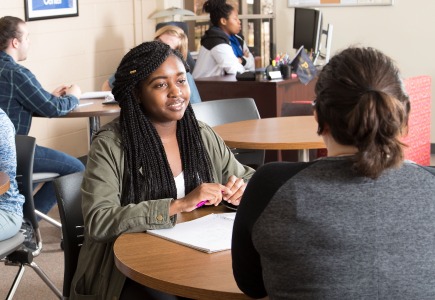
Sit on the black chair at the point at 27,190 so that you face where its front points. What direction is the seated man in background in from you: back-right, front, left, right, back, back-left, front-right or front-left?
right

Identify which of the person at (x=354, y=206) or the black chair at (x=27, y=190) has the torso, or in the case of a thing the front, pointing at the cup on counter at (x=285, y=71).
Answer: the person

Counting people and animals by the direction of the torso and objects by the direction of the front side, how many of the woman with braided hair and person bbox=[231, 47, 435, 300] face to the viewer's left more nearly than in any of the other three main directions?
0

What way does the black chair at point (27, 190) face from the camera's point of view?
to the viewer's left

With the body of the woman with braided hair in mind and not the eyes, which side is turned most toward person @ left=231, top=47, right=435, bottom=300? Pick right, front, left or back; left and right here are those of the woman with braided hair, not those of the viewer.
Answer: front

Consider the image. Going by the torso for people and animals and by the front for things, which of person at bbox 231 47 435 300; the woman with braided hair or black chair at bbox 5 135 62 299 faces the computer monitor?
the person

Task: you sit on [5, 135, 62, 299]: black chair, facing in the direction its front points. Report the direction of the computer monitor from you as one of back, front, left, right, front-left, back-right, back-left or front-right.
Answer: back-right

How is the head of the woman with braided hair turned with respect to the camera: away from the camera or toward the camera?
toward the camera

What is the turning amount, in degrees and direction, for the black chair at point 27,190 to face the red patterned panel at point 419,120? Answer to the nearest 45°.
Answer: approximately 180°

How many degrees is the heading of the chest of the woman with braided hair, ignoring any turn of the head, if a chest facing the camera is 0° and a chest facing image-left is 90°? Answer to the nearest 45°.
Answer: approximately 315°

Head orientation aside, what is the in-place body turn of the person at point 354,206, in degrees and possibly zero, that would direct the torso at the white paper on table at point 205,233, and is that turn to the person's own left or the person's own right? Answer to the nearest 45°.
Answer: approximately 45° to the person's own left

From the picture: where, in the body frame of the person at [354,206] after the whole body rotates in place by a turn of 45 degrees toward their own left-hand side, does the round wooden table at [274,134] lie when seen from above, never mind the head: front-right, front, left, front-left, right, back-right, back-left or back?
front-right

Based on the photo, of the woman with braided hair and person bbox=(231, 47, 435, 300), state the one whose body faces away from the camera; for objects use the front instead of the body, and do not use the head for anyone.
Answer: the person

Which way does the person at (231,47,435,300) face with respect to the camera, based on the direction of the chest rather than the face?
away from the camera

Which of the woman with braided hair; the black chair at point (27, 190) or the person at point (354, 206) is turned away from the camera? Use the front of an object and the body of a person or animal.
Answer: the person

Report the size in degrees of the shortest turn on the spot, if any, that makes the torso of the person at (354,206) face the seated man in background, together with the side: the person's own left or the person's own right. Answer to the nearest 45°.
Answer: approximately 45° to the person's own left

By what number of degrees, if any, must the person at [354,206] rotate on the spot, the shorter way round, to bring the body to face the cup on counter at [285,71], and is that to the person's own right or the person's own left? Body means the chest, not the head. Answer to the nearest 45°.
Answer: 0° — they already face it

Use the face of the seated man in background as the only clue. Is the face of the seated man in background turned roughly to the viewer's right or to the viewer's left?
to the viewer's right
